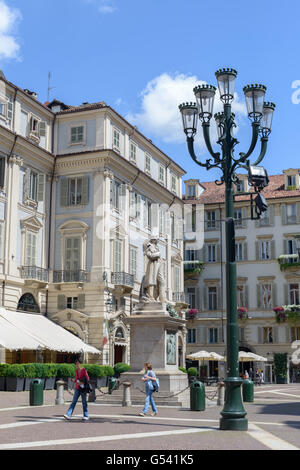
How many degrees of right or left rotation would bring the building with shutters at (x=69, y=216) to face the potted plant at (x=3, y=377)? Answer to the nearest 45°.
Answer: approximately 45° to its right

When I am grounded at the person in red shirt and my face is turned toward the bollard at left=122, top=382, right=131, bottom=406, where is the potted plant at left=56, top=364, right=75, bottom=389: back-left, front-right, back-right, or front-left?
front-left

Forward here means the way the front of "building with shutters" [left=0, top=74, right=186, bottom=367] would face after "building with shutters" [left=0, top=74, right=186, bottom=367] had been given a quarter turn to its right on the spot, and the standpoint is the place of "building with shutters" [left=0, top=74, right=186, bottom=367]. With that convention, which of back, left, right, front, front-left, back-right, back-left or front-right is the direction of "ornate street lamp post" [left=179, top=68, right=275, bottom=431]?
front-left

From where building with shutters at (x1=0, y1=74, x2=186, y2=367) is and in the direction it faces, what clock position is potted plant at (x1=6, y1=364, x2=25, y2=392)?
The potted plant is roughly at 2 o'clock from the building with shutters.

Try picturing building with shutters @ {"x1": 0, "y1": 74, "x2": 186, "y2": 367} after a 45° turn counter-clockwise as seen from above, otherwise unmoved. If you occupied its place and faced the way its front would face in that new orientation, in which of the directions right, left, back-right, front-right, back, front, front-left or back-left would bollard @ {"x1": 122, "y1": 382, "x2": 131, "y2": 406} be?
right

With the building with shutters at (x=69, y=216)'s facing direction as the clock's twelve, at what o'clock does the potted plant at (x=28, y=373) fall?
The potted plant is roughly at 2 o'clock from the building with shutters.
